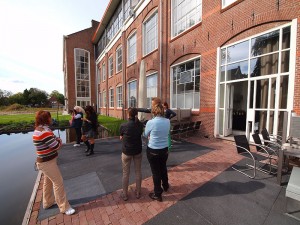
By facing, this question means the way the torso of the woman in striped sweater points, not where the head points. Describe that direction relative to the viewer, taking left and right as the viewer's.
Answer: facing to the right of the viewer

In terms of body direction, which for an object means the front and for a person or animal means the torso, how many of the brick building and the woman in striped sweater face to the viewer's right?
1

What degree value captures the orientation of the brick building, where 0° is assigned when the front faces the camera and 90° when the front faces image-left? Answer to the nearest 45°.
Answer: approximately 45°

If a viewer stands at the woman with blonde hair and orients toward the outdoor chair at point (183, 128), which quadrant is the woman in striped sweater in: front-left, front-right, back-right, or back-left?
back-left

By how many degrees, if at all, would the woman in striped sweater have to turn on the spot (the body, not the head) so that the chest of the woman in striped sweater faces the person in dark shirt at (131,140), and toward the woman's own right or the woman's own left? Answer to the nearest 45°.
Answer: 0° — they already face them

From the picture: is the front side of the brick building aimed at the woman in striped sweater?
yes

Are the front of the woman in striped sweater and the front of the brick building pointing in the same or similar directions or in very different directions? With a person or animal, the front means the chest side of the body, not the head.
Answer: very different directions

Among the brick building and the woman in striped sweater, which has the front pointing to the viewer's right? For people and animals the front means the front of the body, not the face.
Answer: the woman in striped sweater
